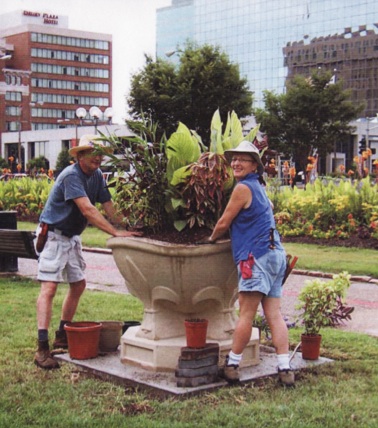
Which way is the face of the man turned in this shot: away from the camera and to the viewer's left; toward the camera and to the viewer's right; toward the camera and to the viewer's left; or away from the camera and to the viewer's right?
toward the camera and to the viewer's right

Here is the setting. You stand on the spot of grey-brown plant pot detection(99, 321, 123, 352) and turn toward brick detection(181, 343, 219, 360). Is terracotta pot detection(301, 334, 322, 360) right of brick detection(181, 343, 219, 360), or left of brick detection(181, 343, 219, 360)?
left
